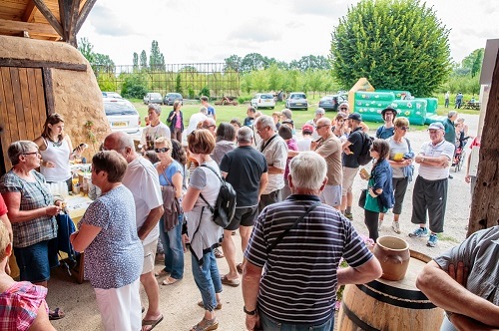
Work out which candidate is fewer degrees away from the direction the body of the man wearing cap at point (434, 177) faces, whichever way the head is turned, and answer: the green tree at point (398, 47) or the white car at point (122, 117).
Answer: the white car

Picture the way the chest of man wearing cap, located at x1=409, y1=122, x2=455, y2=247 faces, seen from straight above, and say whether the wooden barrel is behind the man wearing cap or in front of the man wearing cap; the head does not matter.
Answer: in front

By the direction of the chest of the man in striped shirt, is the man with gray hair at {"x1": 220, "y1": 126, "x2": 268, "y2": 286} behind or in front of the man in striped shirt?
in front

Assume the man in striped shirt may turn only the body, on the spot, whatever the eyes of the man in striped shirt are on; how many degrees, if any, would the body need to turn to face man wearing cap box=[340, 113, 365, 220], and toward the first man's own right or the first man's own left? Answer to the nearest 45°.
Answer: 0° — they already face them

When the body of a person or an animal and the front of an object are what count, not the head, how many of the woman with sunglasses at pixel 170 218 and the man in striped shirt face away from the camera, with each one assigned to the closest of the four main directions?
1

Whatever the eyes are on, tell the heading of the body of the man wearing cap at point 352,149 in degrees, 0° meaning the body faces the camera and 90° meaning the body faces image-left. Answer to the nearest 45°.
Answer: approximately 90°

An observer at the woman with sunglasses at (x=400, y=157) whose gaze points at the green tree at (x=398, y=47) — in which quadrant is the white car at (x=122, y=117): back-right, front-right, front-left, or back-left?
front-left

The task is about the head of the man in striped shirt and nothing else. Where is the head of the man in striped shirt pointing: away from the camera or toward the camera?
away from the camera

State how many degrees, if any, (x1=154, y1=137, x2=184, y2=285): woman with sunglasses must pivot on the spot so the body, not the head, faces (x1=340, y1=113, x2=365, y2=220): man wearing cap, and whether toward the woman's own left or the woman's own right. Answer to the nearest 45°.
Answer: approximately 180°

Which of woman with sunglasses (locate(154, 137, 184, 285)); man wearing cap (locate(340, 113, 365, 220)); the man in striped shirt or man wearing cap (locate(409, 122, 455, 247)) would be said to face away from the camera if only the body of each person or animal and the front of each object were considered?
the man in striped shirt

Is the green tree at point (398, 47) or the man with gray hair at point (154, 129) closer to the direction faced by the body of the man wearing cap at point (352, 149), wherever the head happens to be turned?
the man with gray hair

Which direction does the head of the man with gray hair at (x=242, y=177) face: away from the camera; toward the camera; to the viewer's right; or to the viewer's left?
away from the camera

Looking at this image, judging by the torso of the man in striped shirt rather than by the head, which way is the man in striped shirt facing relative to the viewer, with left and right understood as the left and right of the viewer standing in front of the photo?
facing away from the viewer
